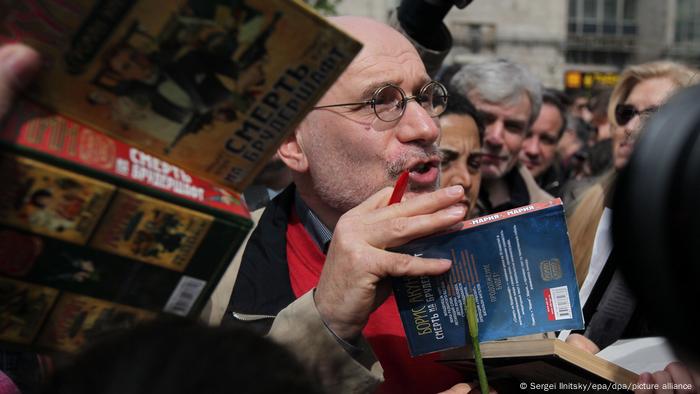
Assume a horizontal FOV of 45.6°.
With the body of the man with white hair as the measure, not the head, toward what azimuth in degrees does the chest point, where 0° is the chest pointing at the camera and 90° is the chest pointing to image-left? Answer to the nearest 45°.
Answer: approximately 0°

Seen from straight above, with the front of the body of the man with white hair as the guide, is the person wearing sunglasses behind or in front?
in front

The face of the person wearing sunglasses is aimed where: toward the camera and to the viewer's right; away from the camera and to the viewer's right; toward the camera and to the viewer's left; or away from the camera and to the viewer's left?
toward the camera and to the viewer's left

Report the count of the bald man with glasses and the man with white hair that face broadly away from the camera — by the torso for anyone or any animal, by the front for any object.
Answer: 0

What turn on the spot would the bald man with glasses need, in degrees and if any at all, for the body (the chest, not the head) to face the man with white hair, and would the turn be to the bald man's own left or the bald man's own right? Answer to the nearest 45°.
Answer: approximately 135° to the bald man's own left

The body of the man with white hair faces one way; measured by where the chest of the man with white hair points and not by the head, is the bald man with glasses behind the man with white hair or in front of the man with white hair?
in front

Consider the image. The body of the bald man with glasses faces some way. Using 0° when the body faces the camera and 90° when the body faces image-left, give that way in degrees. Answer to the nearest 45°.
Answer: approximately 315°

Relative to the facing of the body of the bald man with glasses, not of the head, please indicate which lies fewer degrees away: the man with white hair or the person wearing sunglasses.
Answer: the person wearing sunglasses
